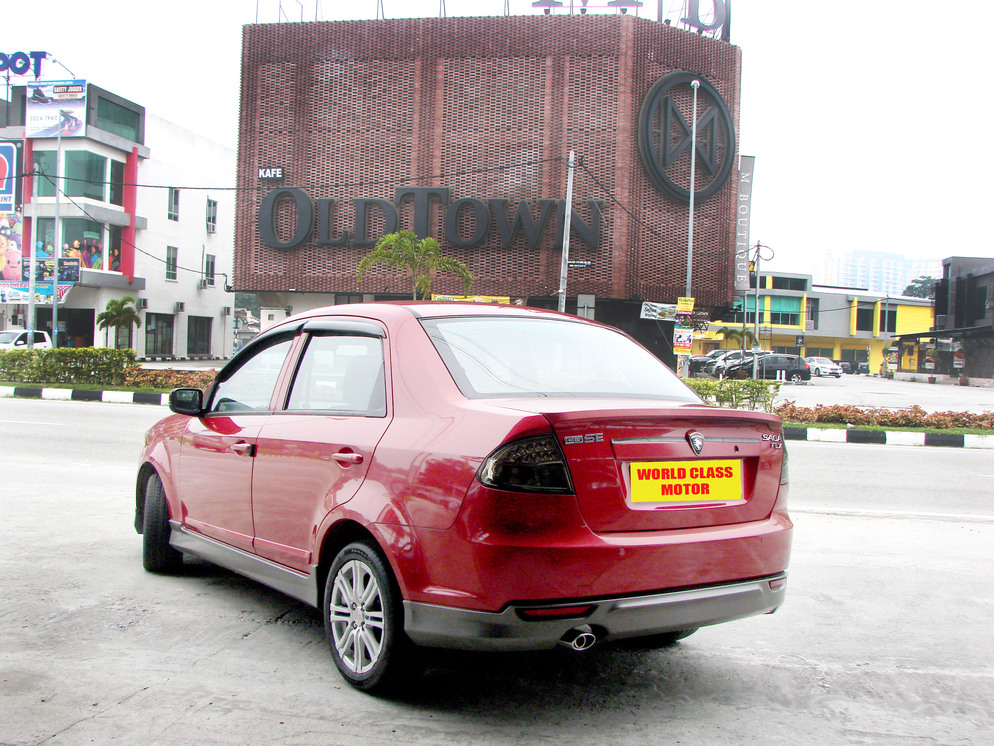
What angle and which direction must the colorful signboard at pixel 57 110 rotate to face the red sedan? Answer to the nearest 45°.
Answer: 0° — it already faces it

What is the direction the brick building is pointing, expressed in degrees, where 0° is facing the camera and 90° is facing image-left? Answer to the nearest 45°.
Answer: approximately 0°

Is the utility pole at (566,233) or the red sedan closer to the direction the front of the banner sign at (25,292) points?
the red sedan

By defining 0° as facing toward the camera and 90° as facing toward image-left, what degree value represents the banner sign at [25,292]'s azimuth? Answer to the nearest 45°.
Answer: approximately 0°

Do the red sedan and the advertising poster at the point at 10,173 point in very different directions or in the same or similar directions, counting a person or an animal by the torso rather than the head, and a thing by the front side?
very different directions

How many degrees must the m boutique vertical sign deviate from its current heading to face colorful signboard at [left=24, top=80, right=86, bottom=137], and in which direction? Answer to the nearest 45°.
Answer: approximately 90° to its right

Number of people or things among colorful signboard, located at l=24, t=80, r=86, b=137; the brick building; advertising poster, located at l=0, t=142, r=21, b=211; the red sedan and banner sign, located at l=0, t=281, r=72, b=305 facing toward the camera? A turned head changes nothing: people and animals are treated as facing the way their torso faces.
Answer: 4
